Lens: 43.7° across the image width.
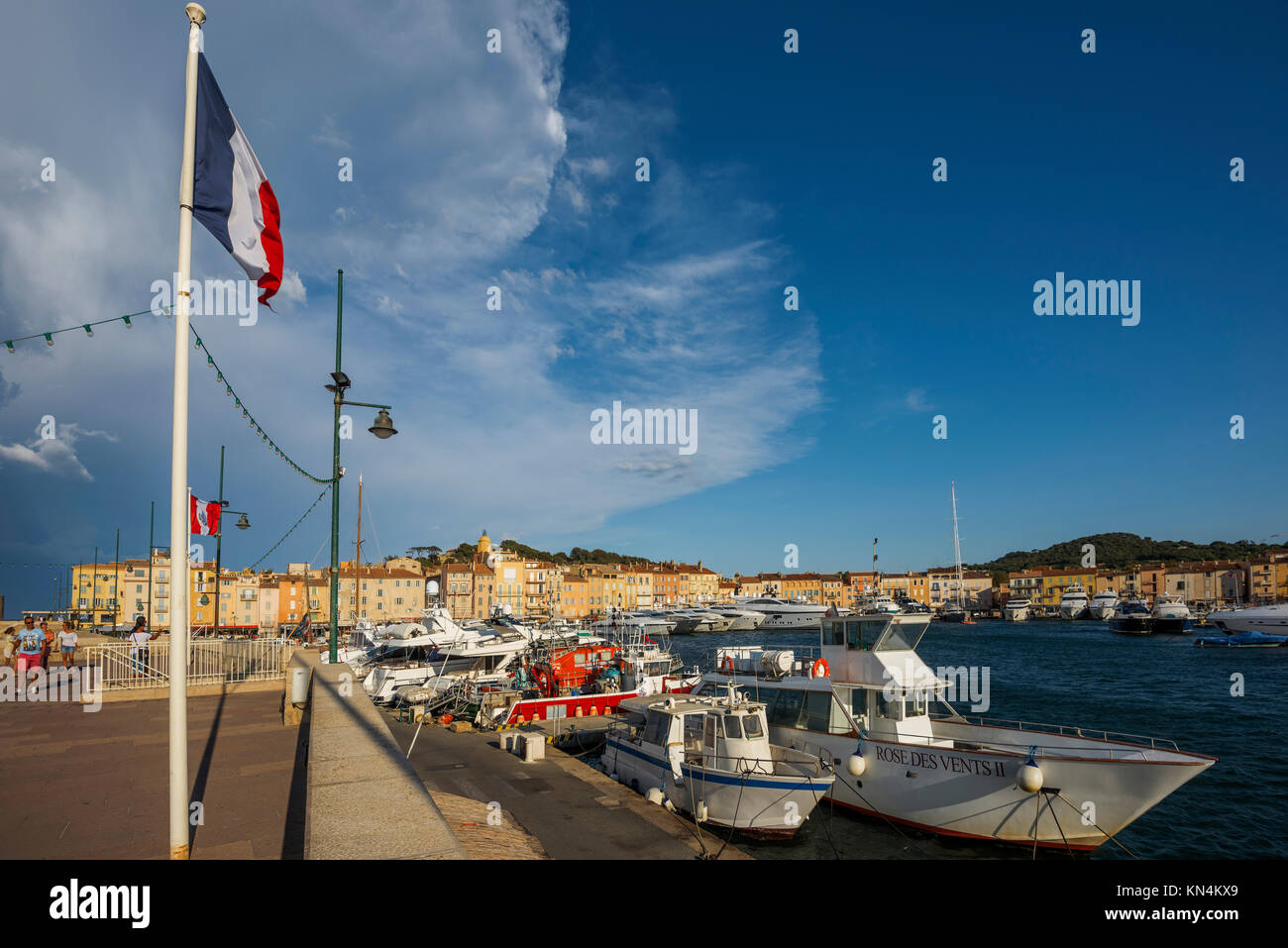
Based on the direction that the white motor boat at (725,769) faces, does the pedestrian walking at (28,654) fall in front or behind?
behind

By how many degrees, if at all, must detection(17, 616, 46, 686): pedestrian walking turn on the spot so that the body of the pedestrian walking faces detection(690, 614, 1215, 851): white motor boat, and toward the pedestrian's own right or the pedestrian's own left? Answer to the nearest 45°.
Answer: approximately 45° to the pedestrian's own left

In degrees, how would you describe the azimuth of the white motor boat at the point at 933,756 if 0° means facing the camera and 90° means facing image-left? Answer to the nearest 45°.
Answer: approximately 315°

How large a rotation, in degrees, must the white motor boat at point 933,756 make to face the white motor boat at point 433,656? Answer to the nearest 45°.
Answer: approximately 180°

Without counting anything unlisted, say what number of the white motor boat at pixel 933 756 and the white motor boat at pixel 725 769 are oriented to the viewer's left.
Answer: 0
